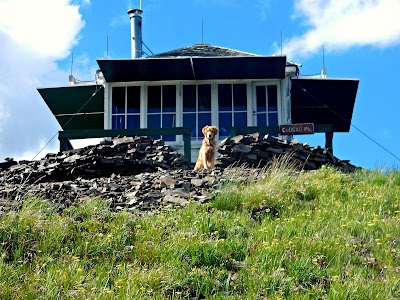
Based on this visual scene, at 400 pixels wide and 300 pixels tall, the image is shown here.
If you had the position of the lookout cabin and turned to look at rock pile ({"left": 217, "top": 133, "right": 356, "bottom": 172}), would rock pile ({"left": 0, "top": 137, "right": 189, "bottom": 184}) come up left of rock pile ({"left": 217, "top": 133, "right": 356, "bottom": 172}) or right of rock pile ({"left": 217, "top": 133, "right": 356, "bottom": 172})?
right

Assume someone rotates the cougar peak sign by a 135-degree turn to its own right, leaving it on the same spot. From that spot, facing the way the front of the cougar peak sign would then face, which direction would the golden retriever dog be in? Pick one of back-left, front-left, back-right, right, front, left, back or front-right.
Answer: left

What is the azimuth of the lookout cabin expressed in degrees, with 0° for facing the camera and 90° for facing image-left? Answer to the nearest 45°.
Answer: approximately 0°

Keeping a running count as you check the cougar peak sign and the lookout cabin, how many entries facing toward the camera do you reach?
2

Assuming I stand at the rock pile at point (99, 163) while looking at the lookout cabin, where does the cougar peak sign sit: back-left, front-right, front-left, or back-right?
front-right

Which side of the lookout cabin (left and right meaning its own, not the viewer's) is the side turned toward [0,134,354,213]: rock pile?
front

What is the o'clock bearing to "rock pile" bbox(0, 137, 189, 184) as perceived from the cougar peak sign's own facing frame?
The rock pile is roughly at 2 o'clock from the cougar peak sign.

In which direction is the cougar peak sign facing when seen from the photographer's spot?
facing the viewer

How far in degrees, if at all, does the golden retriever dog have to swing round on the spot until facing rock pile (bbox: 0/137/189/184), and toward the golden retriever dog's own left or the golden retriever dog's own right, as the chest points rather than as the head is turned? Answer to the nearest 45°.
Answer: approximately 135° to the golden retriever dog's own right
